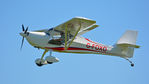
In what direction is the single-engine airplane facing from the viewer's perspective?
to the viewer's left
